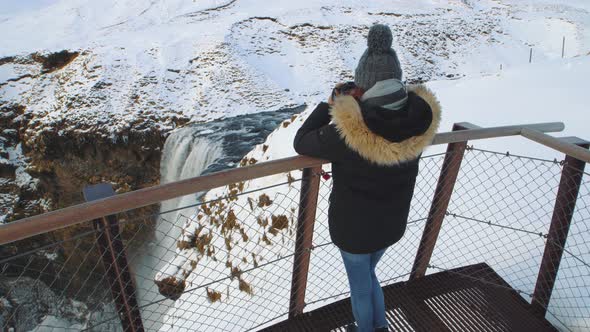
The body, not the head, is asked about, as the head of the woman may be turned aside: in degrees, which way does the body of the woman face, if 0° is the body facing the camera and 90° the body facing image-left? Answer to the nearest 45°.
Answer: approximately 135°

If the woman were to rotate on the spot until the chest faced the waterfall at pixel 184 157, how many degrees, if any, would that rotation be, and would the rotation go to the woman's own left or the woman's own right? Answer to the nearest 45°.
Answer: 0° — they already face it

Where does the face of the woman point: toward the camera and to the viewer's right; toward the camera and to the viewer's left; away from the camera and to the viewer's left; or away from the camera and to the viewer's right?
away from the camera and to the viewer's left
